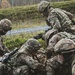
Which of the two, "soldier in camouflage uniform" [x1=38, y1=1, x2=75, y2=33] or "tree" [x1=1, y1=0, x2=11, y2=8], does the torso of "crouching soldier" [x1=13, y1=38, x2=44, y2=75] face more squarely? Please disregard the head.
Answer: the soldier in camouflage uniform

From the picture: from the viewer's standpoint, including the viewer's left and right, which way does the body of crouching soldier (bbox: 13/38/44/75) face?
facing to the right of the viewer

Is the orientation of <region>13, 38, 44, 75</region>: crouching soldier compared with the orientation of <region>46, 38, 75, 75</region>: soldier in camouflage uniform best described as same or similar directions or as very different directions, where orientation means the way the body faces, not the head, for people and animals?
very different directions

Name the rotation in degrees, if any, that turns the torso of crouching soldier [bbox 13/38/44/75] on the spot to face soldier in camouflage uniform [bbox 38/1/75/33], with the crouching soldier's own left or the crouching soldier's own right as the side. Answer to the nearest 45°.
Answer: approximately 45° to the crouching soldier's own left

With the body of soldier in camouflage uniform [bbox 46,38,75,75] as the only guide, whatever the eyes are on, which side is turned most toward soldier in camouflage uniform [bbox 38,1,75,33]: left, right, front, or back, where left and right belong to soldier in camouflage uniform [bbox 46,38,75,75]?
right

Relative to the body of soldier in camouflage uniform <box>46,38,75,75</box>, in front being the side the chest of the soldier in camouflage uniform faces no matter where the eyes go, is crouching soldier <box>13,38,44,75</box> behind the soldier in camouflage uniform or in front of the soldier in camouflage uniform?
in front

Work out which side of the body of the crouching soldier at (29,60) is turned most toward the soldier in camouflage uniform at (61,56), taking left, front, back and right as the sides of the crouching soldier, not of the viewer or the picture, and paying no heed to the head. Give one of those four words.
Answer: front

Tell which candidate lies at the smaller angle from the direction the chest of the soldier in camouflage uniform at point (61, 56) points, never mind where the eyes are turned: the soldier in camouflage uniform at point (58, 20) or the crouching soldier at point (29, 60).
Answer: the crouching soldier

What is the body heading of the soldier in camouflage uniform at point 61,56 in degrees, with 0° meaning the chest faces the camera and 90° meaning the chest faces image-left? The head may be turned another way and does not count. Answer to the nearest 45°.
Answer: approximately 90°

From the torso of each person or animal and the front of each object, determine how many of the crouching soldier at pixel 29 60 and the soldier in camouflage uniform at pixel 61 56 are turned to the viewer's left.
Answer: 1

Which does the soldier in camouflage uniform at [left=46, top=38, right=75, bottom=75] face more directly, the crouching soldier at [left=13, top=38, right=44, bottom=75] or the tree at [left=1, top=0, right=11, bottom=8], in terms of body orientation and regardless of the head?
the crouching soldier

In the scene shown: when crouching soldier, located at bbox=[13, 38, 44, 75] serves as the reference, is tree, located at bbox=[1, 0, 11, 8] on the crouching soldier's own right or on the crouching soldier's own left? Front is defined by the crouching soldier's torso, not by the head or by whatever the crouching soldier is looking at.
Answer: on the crouching soldier's own left
